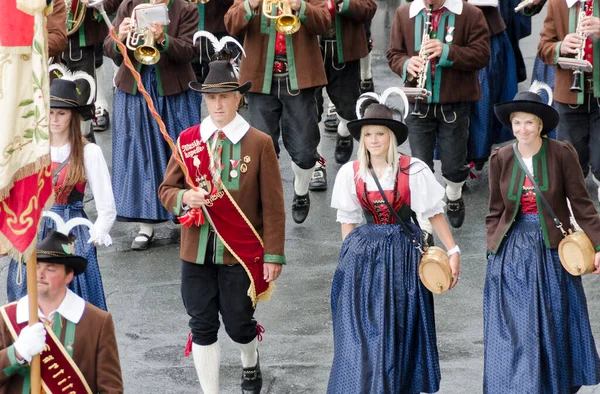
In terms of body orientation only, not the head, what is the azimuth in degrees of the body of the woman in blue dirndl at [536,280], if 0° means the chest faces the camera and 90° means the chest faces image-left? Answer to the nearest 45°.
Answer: approximately 0°

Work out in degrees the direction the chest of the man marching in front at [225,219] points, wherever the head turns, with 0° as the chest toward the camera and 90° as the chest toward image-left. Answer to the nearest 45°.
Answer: approximately 0°

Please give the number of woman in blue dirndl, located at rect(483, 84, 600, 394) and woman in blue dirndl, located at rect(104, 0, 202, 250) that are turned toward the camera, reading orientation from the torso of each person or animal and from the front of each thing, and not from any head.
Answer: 2

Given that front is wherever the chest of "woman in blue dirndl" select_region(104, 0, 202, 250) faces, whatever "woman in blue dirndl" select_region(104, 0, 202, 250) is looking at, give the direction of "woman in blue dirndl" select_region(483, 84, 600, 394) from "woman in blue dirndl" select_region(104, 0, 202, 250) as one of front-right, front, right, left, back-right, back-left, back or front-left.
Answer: front-left

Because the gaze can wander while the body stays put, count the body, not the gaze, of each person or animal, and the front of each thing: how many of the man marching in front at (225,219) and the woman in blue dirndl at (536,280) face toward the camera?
2

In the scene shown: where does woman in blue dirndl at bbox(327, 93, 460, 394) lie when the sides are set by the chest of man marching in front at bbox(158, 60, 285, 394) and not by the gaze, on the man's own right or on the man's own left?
on the man's own left

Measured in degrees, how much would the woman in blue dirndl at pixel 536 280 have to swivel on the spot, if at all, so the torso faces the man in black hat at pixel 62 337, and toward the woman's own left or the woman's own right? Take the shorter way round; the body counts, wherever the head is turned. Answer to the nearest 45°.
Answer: approximately 45° to the woman's own right

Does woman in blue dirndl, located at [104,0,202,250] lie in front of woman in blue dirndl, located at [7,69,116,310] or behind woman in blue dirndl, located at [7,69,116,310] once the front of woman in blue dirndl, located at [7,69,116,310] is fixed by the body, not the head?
behind
